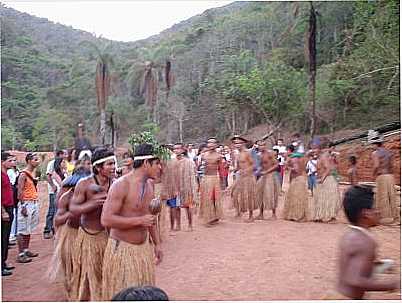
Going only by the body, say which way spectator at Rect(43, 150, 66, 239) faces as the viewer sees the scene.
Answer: to the viewer's right

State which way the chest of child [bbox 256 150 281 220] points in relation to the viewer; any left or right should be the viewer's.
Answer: facing the viewer and to the left of the viewer

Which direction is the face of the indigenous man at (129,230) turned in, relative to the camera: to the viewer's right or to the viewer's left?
to the viewer's right

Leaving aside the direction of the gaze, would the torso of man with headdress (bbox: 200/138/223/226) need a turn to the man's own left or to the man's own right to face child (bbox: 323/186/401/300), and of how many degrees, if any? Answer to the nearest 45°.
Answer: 0° — they already face them

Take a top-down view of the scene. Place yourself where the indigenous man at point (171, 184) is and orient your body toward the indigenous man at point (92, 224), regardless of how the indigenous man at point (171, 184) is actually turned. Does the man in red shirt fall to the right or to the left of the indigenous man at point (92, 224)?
right

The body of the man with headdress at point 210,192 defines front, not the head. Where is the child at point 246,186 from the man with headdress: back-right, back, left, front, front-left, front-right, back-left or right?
back-left

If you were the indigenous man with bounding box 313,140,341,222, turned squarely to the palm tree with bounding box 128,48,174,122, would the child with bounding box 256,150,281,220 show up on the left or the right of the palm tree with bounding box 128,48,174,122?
left

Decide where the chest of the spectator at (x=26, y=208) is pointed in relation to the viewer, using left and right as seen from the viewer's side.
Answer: facing to the right of the viewer

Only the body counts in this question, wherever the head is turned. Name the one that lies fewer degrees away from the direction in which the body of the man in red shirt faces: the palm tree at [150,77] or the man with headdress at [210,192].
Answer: the man with headdress

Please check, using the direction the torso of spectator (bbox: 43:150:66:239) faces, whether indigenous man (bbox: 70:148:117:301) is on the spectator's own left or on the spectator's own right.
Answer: on the spectator's own right
